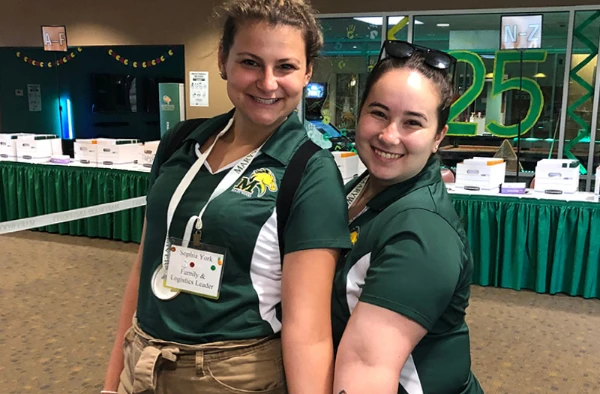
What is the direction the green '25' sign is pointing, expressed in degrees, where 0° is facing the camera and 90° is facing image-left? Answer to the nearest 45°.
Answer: approximately 0°

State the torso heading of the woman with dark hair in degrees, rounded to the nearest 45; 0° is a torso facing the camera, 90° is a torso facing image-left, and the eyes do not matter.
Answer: approximately 45°

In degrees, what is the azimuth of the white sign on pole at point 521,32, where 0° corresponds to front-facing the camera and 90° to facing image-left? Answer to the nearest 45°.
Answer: approximately 0°

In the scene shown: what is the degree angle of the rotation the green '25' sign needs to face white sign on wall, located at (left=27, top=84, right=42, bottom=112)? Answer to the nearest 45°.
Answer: approximately 90° to its right

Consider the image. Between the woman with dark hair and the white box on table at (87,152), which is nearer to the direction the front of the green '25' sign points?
the woman with dark hair

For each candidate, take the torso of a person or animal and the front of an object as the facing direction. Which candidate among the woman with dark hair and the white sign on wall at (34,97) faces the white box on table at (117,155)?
the white sign on wall

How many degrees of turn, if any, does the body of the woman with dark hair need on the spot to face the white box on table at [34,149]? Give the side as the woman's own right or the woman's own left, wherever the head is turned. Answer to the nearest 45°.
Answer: approximately 90° to the woman's own right
